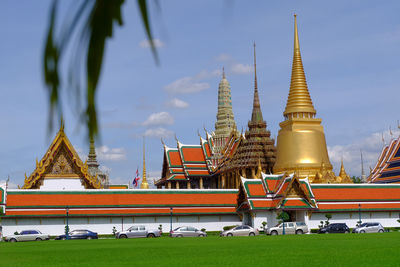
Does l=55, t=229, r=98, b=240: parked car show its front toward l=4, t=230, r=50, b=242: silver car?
yes

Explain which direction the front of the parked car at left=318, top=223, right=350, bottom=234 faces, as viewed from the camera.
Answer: facing to the left of the viewer

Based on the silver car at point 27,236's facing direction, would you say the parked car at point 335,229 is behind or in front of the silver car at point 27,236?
behind

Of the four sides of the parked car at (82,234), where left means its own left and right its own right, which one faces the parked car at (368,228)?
back

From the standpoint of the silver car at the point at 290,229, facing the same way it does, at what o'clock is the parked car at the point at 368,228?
The parked car is roughly at 6 o'clock from the silver car.

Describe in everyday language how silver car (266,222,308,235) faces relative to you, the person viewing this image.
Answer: facing to the left of the viewer

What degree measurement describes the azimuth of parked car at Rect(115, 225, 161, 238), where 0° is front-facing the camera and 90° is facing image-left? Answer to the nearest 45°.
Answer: approximately 90°

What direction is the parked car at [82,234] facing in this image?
to the viewer's left

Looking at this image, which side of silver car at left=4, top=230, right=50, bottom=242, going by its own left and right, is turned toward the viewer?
left
